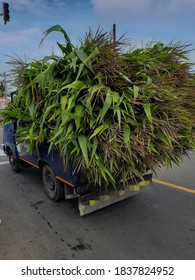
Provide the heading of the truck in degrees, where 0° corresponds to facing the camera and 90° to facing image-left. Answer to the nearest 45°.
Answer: approximately 135°

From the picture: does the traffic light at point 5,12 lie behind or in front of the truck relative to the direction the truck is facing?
in front
